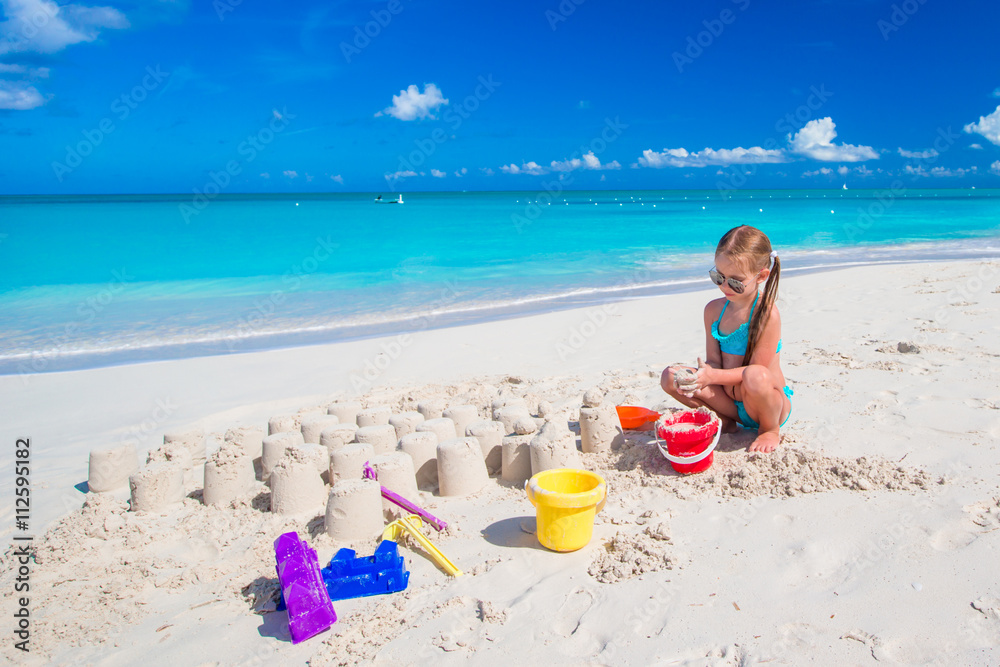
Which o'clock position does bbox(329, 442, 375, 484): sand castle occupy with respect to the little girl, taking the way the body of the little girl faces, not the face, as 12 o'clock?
The sand castle is roughly at 1 o'clock from the little girl.

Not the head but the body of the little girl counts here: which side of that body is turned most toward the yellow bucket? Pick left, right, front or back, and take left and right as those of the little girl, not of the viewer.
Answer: front

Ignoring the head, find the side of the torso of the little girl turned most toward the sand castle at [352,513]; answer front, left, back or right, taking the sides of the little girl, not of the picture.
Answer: front

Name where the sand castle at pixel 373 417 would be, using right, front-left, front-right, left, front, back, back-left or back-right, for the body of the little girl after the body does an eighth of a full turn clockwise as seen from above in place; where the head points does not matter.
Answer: front

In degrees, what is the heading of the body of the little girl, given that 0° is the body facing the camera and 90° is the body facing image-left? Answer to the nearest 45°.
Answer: approximately 45°

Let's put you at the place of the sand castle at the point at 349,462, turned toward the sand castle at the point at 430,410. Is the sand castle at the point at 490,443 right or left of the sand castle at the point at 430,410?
right

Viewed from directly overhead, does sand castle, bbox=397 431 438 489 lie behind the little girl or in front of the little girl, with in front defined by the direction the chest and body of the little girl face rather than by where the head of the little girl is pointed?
in front

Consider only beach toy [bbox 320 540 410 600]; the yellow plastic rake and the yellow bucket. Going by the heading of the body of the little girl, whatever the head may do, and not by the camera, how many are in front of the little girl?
3

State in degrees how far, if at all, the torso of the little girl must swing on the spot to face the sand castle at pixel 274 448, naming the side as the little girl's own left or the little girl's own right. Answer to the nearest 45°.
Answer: approximately 45° to the little girl's own right

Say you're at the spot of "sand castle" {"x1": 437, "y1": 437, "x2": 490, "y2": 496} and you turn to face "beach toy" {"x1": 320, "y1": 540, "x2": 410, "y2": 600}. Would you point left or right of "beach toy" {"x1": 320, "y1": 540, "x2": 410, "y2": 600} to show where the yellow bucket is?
left
